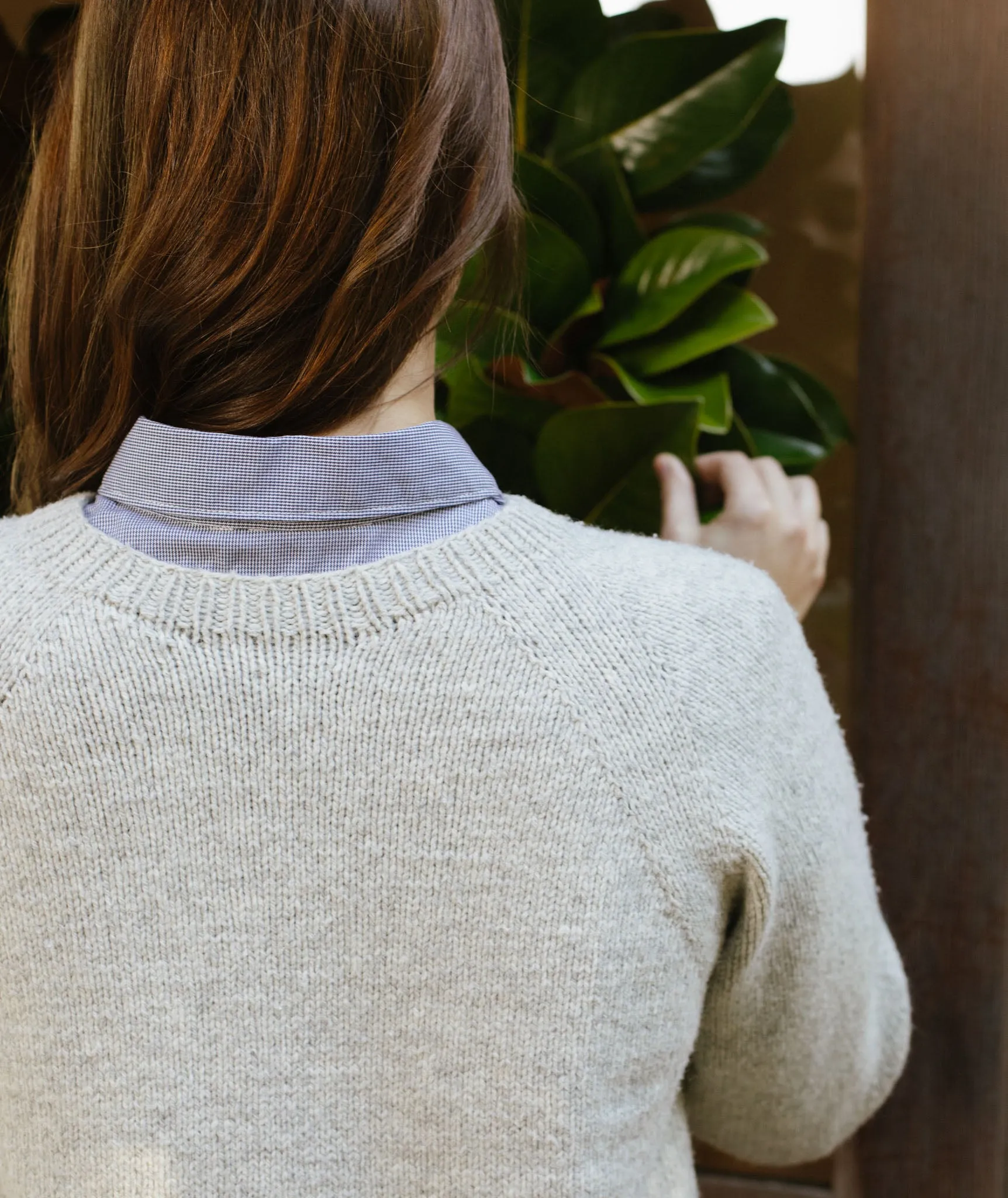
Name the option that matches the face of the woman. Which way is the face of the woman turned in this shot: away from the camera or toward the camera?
away from the camera

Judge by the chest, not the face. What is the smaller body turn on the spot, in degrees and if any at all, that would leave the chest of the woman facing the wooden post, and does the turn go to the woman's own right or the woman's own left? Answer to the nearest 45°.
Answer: approximately 45° to the woman's own right

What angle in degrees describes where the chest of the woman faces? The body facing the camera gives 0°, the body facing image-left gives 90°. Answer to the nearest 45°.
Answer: approximately 180°

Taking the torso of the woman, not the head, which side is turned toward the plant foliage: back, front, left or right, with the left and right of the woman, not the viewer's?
front
